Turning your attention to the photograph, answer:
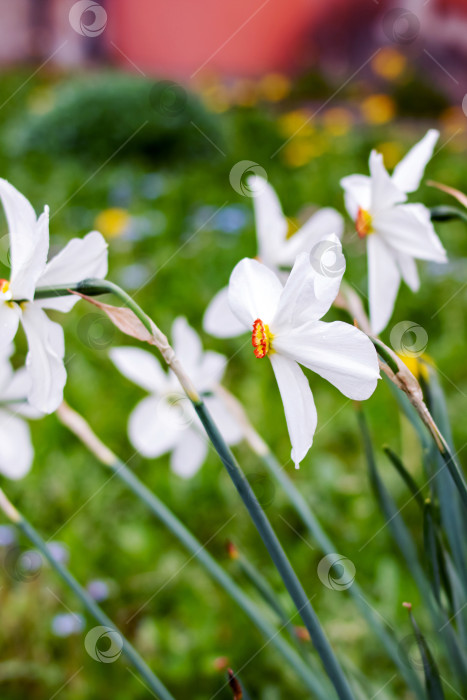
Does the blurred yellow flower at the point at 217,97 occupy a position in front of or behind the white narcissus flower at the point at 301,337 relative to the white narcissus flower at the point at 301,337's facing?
behind

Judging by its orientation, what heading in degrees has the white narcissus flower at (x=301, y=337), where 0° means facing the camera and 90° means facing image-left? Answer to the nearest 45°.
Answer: approximately 45°

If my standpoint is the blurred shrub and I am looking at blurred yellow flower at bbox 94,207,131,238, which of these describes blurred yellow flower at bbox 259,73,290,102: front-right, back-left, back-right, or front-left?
back-left

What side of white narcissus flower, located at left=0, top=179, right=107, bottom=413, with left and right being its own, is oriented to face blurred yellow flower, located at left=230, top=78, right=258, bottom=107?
right

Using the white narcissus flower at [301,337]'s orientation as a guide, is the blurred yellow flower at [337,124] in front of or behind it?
behind

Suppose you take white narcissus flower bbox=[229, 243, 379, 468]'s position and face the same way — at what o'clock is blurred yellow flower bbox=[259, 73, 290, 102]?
The blurred yellow flower is roughly at 3 o'clock from the white narcissus flower.

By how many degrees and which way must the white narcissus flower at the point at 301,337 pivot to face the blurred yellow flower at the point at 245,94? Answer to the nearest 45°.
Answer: approximately 135° to its right

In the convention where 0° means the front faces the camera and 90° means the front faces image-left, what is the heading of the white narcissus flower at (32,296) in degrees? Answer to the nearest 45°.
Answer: approximately 90°
